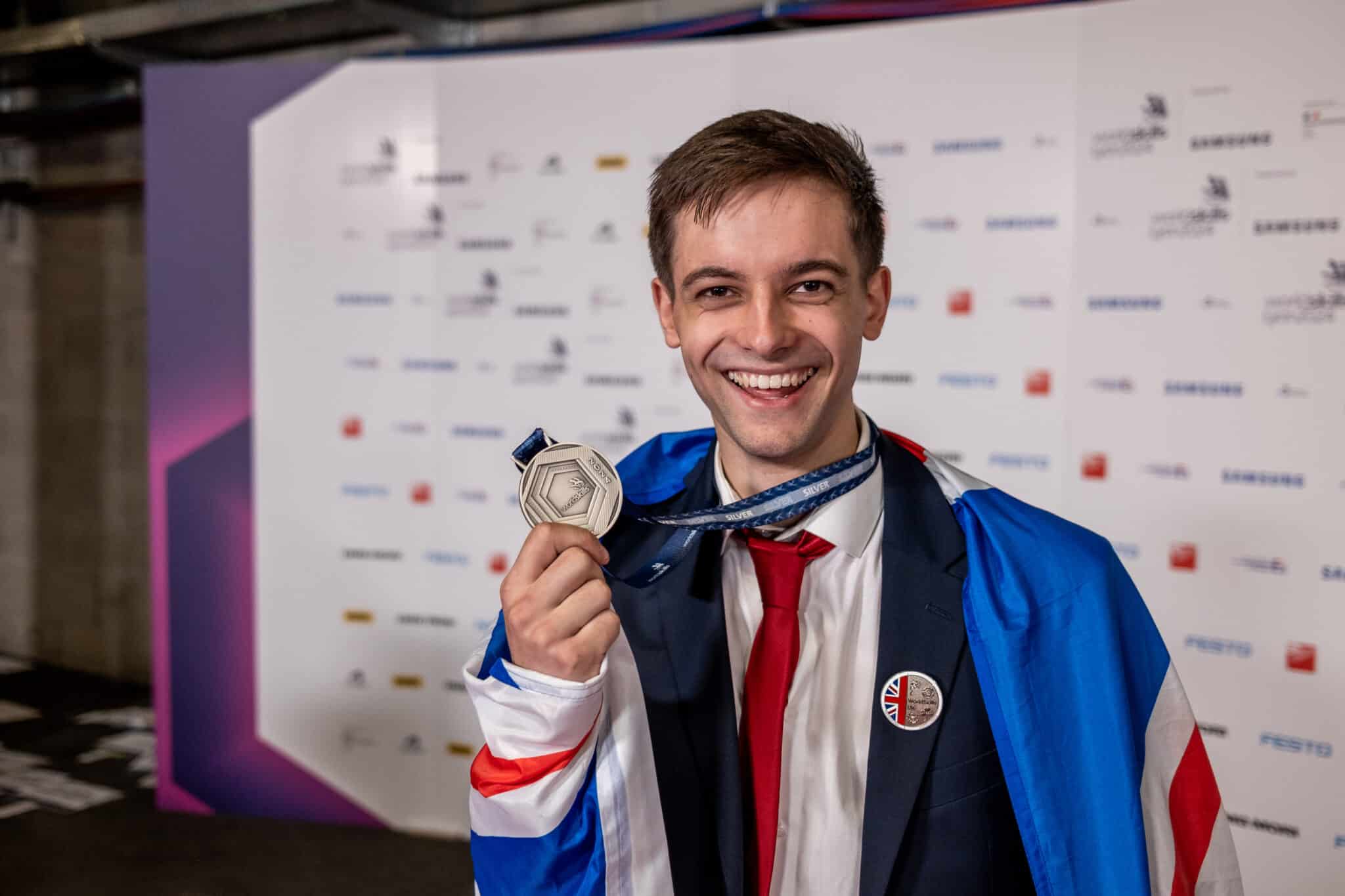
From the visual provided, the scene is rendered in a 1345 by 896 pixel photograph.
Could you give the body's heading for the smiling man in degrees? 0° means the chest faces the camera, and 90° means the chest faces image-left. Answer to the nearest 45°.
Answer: approximately 0°
